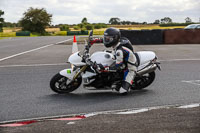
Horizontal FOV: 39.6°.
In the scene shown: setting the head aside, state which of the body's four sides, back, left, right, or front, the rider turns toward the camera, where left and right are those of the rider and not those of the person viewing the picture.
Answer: left

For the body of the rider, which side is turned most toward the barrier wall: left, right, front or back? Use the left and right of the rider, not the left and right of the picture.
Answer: right

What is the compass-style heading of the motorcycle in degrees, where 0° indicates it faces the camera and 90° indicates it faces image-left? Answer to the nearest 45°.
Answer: approximately 90°

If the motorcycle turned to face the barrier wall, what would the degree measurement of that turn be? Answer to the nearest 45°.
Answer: approximately 90° to its right
